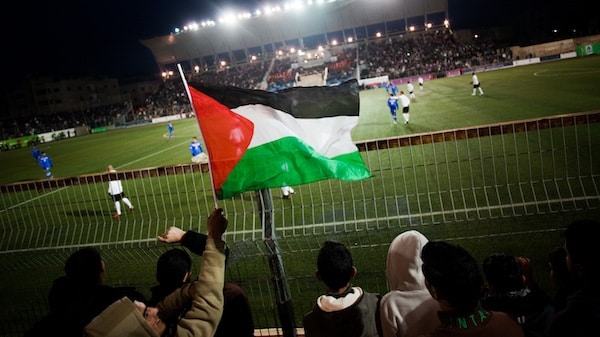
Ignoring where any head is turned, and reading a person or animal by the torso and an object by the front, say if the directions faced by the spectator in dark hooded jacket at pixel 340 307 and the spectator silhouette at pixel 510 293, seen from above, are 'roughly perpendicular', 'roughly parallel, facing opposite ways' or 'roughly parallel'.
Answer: roughly parallel

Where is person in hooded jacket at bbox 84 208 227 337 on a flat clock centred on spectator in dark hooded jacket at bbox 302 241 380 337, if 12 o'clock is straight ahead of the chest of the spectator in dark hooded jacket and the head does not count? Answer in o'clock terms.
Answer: The person in hooded jacket is roughly at 8 o'clock from the spectator in dark hooded jacket.

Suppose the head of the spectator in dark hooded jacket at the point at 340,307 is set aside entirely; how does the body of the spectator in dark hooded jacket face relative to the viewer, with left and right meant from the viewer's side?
facing away from the viewer

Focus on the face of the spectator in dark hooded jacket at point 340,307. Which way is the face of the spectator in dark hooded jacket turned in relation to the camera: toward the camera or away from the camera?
away from the camera

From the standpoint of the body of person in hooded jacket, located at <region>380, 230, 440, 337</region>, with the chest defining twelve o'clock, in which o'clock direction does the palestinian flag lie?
The palestinian flag is roughly at 9 o'clock from the person in hooded jacket.

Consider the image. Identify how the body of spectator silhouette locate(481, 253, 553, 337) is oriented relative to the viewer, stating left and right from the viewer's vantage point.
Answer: facing away from the viewer

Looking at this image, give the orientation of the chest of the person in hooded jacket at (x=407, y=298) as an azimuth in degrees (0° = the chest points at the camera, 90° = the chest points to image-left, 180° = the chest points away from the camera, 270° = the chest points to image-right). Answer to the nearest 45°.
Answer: approximately 225°

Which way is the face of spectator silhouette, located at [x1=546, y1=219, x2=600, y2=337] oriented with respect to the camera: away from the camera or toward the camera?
away from the camera

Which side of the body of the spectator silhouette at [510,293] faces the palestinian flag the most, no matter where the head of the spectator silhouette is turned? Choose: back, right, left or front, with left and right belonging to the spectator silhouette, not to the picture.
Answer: left

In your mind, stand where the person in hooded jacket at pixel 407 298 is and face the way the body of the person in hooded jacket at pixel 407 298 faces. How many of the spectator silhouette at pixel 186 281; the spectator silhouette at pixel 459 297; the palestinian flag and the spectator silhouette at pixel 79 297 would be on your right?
1

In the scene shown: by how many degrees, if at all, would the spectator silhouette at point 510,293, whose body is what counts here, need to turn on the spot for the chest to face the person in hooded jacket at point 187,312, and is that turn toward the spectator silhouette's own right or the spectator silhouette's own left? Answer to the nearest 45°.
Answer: approximately 135° to the spectator silhouette's own left

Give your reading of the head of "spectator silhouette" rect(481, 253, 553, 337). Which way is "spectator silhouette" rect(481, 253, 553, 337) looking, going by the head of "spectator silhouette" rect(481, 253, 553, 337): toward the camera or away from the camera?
away from the camera

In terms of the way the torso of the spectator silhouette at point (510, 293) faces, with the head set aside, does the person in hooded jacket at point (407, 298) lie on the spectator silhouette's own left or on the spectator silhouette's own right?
on the spectator silhouette's own left

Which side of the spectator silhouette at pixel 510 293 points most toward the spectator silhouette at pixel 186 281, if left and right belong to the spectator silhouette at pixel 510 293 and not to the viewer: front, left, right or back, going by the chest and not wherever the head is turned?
left

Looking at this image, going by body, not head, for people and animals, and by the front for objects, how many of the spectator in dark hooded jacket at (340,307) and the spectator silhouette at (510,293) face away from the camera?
2

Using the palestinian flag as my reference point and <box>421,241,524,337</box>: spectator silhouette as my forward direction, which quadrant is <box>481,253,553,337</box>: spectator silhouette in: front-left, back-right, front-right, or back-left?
front-left

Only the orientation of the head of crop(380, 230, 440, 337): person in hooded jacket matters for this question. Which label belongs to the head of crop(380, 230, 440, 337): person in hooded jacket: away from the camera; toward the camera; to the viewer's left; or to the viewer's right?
away from the camera
